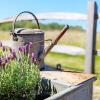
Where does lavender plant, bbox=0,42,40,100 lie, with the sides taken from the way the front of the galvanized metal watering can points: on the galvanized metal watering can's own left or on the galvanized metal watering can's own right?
on the galvanized metal watering can's own right

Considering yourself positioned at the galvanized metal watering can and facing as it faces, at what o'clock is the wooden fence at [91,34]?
The wooden fence is roughly at 10 o'clock from the galvanized metal watering can.

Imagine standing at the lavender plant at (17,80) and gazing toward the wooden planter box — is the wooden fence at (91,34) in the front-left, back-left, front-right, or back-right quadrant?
front-left

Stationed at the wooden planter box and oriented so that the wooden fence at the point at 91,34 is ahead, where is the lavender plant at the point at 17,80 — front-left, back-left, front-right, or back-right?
back-left

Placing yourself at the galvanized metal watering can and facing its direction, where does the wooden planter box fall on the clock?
The wooden planter box is roughly at 2 o'clock from the galvanized metal watering can.

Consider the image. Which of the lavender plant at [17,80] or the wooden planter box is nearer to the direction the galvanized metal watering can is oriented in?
the wooden planter box

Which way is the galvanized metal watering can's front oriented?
to the viewer's right

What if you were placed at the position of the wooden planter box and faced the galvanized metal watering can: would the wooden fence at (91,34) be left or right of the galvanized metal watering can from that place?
right
